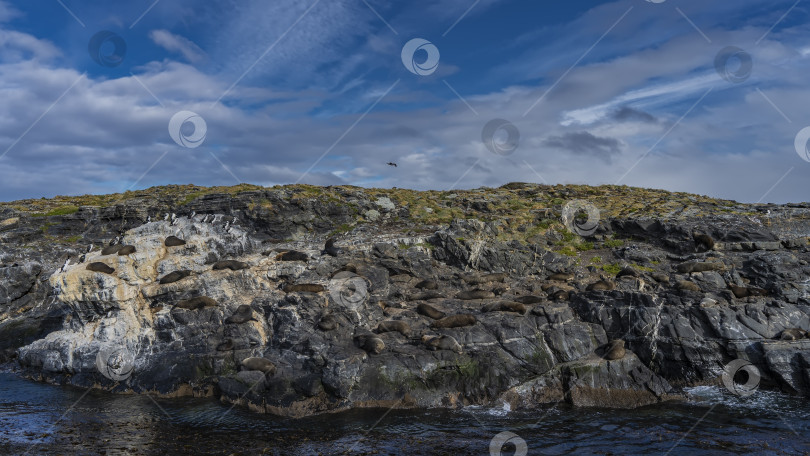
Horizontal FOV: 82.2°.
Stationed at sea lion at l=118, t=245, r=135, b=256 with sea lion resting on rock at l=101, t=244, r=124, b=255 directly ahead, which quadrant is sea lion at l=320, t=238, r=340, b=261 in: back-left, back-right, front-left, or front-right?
back-right

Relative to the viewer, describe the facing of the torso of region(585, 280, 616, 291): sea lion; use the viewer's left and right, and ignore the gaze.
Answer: facing to the right of the viewer
